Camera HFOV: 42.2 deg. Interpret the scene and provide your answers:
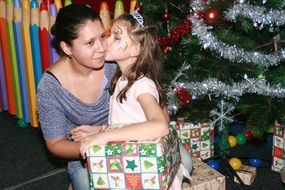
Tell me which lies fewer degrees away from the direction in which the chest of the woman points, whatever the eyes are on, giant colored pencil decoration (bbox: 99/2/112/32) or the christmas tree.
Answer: the christmas tree

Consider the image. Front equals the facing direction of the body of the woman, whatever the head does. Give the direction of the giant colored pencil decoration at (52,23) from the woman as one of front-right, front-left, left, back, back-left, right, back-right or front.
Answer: back-left

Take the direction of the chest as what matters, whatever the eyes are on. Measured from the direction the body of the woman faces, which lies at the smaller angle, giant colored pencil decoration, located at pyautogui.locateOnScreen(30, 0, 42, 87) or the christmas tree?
the christmas tree

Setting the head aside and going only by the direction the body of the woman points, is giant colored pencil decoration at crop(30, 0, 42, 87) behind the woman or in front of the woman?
behind

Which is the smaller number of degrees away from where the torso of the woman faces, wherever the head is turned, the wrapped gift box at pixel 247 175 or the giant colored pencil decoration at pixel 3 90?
the wrapped gift box

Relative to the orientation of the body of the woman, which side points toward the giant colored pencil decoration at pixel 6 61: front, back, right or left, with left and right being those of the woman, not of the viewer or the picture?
back

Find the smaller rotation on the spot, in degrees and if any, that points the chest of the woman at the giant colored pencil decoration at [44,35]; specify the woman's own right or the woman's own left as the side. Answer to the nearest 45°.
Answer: approximately 135° to the woman's own left

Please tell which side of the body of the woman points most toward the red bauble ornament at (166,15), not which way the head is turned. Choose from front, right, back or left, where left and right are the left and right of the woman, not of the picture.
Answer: left

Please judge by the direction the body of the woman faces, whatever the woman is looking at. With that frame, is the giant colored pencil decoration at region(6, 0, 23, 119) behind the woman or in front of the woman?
behind

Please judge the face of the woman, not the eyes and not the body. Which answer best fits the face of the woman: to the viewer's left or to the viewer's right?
to the viewer's right

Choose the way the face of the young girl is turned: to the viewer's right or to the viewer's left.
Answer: to the viewer's left

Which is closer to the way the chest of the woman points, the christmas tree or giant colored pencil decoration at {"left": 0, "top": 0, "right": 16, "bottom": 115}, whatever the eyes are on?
the christmas tree

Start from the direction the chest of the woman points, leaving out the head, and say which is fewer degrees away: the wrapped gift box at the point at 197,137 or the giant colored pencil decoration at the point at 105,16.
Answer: the wrapped gift box

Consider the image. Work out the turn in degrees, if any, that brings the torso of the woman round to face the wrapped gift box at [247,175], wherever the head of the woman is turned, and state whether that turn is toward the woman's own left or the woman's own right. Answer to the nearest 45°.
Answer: approximately 45° to the woman's own left
